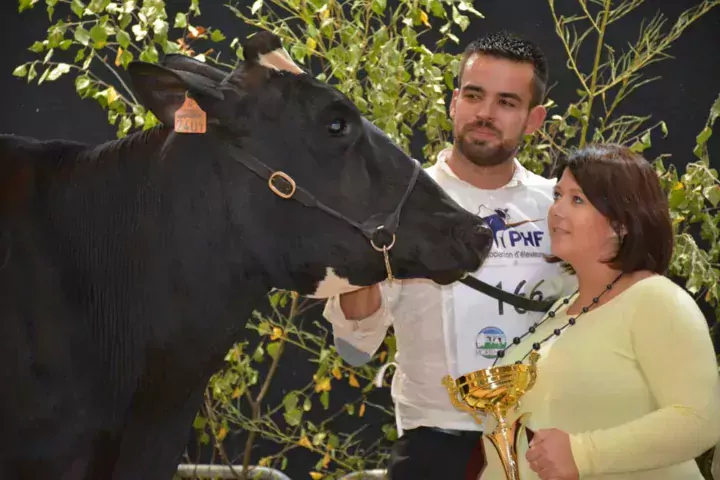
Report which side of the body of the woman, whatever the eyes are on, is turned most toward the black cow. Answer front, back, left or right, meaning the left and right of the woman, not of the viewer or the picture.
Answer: front

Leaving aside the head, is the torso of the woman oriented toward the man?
no

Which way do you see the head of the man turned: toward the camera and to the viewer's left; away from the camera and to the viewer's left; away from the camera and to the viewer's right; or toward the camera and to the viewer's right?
toward the camera and to the viewer's left

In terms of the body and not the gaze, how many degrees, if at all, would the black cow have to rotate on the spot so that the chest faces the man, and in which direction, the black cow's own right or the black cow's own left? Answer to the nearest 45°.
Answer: approximately 45° to the black cow's own left

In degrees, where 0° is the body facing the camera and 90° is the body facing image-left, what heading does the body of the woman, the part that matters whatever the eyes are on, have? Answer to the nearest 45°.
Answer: approximately 45°

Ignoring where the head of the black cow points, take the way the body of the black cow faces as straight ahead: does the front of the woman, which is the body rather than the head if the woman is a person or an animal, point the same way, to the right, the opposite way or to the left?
the opposite way

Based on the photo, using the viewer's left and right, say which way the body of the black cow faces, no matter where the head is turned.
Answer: facing to the right of the viewer

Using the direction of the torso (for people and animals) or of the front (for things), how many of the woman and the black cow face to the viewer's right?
1

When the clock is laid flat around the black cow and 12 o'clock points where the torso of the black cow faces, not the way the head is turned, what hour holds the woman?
The woman is roughly at 12 o'clock from the black cow.

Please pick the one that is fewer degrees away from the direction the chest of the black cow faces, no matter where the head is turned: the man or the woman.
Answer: the woman
